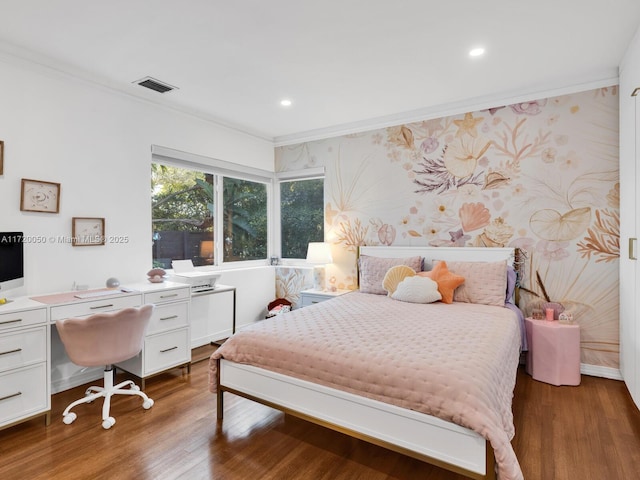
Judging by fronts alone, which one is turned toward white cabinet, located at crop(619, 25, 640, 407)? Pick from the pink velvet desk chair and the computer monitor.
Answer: the computer monitor

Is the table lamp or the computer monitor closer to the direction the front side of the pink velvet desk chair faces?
the computer monitor

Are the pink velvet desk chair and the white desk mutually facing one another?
yes

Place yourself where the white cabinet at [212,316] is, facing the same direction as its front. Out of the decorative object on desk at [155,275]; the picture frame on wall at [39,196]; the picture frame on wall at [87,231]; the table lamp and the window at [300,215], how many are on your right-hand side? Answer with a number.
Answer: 3

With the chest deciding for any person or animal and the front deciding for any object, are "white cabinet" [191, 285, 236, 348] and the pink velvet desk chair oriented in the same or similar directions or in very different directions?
very different directions

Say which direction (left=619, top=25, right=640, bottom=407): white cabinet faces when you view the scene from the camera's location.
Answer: facing to the left of the viewer

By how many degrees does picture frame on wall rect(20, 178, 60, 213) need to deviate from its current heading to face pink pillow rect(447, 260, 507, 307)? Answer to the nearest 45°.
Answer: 0° — it already faces it

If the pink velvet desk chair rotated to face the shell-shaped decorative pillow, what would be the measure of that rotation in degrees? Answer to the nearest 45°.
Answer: approximately 135° to its right

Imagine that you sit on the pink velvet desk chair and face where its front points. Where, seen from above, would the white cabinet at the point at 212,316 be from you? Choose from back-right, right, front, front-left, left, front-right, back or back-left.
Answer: right

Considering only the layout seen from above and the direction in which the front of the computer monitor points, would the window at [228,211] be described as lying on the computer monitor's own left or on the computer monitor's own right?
on the computer monitor's own left

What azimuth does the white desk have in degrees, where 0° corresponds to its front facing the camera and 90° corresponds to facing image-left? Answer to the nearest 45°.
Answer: approximately 315°

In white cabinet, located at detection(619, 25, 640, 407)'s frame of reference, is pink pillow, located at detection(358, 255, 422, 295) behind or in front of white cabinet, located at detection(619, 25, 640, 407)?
in front

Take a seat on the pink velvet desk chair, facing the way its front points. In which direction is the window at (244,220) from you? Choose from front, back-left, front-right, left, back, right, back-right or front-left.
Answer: right

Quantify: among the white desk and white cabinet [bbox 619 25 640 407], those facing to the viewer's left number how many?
1
